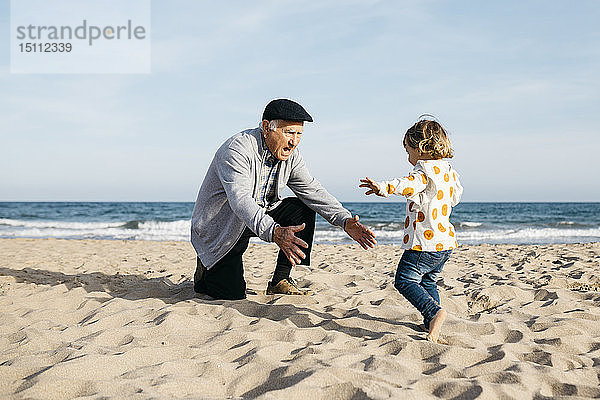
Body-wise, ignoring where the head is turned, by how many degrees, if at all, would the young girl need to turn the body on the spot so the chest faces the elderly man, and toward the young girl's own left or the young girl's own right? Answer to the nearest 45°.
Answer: approximately 45° to the young girl's own left

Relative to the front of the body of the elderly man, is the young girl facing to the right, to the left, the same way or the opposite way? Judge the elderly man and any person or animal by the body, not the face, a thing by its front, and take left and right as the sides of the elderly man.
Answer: the opposite way

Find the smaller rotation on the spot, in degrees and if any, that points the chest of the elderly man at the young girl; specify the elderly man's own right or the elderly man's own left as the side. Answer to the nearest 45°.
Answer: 0° — they already face them

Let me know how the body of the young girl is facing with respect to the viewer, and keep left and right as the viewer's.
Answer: facing away from the viewer and to the left of the viewer

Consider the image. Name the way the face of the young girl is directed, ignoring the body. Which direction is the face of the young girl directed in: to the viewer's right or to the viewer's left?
to the viewer's left
